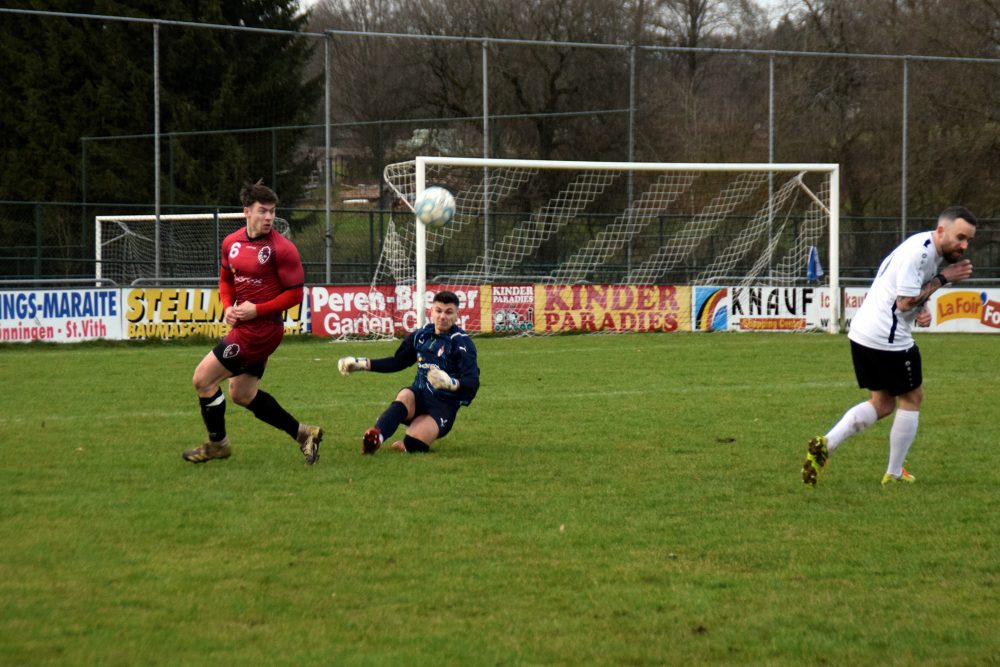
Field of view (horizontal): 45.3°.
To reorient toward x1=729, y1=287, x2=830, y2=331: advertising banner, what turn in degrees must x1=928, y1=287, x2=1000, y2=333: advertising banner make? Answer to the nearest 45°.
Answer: approximately 45° to its right

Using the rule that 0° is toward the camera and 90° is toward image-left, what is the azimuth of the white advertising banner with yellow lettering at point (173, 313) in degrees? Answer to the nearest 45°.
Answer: approximately 0°

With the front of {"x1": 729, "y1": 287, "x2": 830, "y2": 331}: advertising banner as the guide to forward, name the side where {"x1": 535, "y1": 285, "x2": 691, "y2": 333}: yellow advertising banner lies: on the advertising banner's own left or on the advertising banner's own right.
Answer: on the advertising banner's own right

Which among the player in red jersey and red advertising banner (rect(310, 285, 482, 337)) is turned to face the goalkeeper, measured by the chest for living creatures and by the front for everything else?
the red advertising banner

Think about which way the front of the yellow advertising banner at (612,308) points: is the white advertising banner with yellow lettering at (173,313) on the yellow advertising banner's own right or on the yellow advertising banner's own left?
on the yellow advertising banner's own right

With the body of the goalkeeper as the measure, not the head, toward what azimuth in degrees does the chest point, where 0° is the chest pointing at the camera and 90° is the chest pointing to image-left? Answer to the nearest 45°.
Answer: approximately 45°

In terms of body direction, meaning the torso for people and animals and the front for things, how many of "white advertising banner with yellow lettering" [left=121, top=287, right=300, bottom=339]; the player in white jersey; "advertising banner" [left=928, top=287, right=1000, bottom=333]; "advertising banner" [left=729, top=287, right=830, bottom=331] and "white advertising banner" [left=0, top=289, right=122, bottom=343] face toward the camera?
4

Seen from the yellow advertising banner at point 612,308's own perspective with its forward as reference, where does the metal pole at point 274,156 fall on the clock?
The metal pole is roughly at 4 o'clock from the yellow advertising banner.

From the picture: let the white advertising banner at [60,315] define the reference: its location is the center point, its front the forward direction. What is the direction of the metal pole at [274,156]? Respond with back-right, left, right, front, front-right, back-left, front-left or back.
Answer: back-left

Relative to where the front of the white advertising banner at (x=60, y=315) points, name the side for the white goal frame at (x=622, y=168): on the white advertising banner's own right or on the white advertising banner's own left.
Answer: on the white advertising banner's own left
